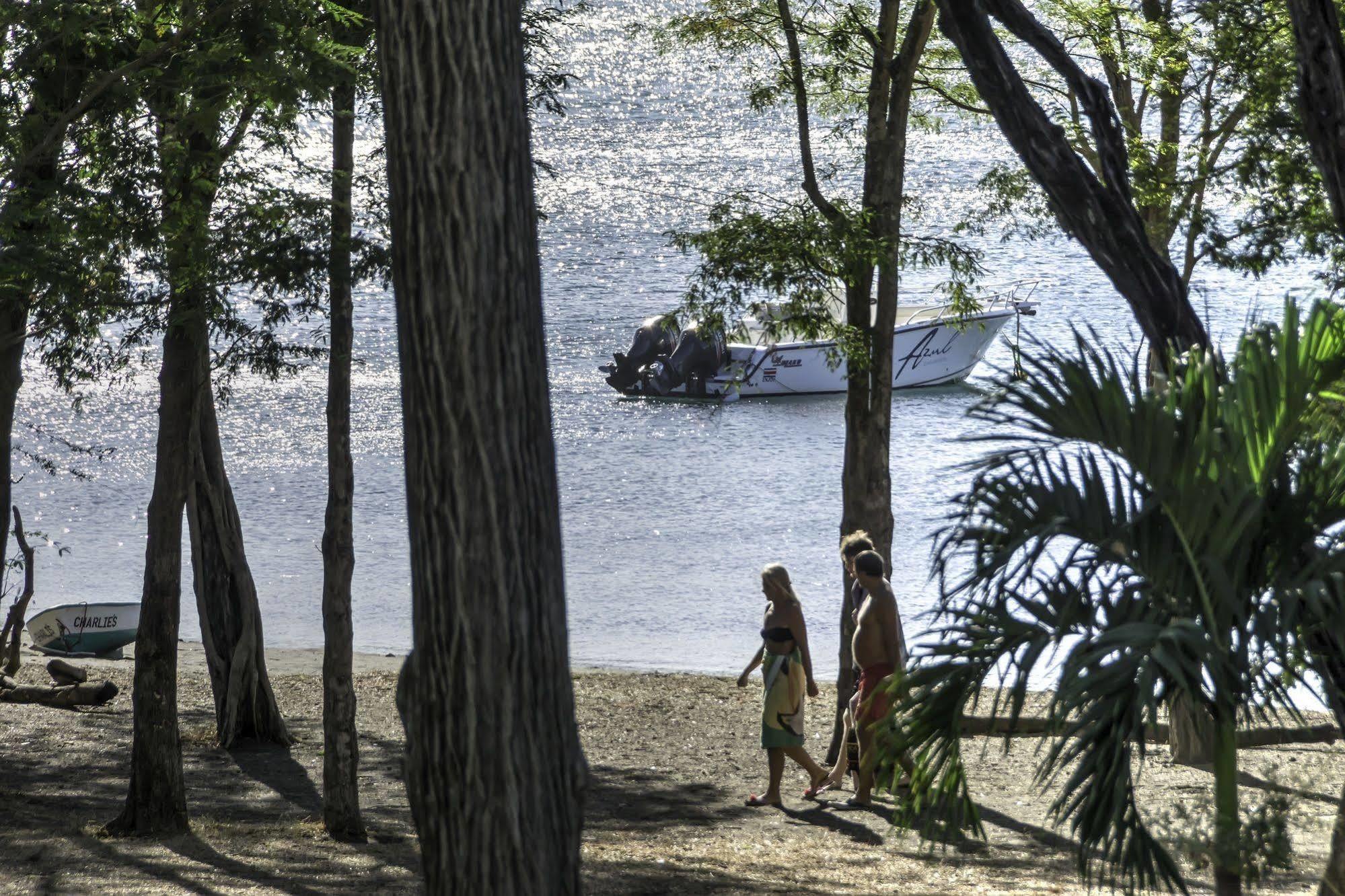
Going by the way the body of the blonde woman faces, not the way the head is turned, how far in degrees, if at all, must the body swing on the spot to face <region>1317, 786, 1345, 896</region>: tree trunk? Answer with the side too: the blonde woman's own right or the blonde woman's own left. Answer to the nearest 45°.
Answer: approximately 135° to the blonde woman's own left

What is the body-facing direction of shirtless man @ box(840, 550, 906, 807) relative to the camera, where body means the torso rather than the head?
to the viewer's left

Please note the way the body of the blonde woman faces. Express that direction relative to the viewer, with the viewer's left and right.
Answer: facing to the left of the viewer

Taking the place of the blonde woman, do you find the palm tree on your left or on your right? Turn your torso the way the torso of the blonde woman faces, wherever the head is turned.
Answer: on your left

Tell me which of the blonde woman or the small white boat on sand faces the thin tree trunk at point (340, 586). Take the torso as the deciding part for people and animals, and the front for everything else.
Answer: the blonde woman

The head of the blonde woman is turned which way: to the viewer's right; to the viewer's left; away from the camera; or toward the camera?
to the viewer's left

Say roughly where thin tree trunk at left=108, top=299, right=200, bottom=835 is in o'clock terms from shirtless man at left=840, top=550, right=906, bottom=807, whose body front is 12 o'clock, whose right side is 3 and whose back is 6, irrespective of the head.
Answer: The thin tree trunk is roughly at 12 o'clock from the shirtless man.

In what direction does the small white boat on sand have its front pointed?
to the viewer's left

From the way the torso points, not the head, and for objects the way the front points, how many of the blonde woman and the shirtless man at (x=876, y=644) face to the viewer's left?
2

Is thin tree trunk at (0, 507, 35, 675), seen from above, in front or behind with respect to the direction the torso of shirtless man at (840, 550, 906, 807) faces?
in front

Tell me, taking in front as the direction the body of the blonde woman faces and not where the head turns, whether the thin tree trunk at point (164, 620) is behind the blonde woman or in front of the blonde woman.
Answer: in front
